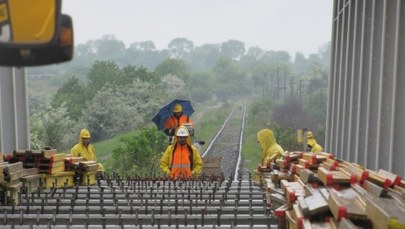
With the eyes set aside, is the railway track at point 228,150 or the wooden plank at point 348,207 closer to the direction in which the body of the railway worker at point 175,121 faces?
the wooden plank

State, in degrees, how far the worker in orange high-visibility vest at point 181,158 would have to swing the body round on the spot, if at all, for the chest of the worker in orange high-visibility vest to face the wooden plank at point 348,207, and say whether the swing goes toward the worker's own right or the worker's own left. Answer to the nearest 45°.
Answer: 0° — they already face it

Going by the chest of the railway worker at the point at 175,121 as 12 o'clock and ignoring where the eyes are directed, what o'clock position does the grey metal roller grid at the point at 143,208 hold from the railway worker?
The grey metal roller grid is roughly at 12 o'clock from the railway worker.

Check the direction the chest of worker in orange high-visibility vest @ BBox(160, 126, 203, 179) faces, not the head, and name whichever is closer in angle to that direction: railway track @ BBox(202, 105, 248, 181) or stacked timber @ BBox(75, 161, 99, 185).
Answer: the stacked timber

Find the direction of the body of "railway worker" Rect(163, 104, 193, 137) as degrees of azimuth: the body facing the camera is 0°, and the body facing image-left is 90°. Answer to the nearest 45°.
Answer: approximately 0°

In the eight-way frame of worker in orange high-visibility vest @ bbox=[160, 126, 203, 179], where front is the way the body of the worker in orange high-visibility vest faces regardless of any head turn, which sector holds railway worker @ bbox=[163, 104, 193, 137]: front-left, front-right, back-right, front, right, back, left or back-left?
back

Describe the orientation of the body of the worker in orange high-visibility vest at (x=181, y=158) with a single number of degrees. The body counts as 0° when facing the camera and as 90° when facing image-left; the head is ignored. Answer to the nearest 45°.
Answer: approximately 0°

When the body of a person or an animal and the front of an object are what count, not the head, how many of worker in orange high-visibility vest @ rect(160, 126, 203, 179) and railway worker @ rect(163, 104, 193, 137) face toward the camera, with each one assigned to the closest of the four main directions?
2
